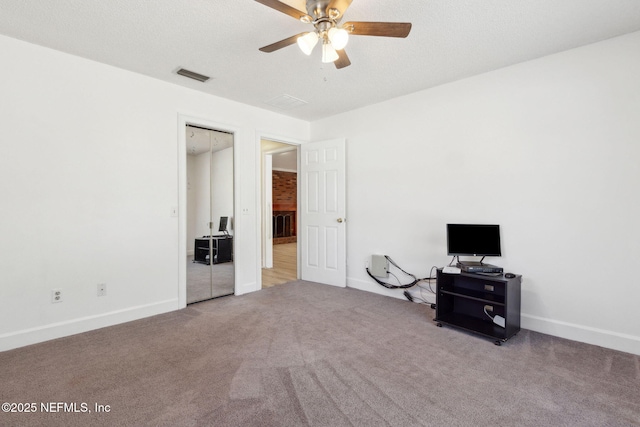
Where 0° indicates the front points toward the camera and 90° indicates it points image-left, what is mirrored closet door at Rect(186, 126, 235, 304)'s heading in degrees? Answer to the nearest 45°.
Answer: approximately 315°

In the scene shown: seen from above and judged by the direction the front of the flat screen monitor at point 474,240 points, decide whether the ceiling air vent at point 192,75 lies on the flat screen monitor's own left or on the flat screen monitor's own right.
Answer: on the flat screen monitor's own right

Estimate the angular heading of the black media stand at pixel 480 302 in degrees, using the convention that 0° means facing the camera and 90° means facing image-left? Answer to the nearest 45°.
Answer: approximately 45°

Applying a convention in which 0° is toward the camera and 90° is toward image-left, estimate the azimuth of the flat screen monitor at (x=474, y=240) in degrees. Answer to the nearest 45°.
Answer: approximately 0°

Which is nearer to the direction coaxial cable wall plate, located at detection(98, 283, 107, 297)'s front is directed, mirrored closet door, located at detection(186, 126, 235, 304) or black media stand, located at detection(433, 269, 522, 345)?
the black media stand

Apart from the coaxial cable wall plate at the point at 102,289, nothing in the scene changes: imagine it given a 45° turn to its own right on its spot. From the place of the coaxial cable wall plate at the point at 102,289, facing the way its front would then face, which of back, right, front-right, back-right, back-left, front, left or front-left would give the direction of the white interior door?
back-left

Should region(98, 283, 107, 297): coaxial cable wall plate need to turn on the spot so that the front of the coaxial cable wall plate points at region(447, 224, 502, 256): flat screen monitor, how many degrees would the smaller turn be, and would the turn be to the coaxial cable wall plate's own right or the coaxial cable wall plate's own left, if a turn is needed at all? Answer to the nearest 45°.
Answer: approximately 45° to the coaxial cable wall plate's own left

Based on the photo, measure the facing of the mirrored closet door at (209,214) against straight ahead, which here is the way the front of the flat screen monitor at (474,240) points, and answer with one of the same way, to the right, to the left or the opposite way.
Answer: to the left
